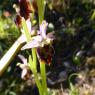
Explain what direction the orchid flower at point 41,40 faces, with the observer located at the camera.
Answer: facing the viewer and to the right of the viewer
